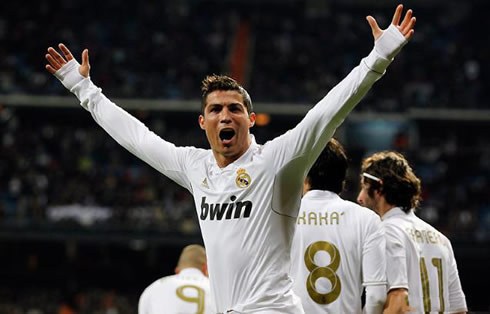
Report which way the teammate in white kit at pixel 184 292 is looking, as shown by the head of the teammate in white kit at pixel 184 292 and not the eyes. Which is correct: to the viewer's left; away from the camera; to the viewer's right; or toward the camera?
away from the camera

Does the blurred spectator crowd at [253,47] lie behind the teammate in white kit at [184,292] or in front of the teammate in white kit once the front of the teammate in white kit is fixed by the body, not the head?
in front

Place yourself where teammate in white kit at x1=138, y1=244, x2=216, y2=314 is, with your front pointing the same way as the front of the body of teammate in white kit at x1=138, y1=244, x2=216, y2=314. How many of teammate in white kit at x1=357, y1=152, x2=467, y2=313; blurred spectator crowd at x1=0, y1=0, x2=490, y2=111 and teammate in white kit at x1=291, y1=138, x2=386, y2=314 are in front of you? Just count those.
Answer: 1

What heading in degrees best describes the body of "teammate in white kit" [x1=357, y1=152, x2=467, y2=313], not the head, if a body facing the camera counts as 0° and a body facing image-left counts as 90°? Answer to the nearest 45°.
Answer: approximately 135°

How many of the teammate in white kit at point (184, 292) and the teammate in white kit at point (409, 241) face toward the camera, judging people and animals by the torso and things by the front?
0

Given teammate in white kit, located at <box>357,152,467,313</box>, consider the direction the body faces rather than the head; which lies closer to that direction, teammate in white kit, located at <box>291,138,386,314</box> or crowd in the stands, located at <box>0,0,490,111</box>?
the crowd in the stands

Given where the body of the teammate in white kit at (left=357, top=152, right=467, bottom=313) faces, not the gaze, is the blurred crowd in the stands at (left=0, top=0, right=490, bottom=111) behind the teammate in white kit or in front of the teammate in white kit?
in front

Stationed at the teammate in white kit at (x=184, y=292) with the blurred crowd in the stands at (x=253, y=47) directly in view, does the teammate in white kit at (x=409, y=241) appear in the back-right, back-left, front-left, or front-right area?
back-right

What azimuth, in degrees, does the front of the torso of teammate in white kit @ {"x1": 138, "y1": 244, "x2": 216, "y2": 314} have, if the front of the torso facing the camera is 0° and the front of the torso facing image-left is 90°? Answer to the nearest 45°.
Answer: approximately 180°

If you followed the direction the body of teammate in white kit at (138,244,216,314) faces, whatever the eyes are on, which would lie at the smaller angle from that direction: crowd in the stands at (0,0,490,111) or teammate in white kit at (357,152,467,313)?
the crowd in the stands

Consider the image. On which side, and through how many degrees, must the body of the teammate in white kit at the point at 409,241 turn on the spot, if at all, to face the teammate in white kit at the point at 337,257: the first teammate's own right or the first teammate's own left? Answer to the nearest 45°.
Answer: approximately 90° to the first teammate's own left
